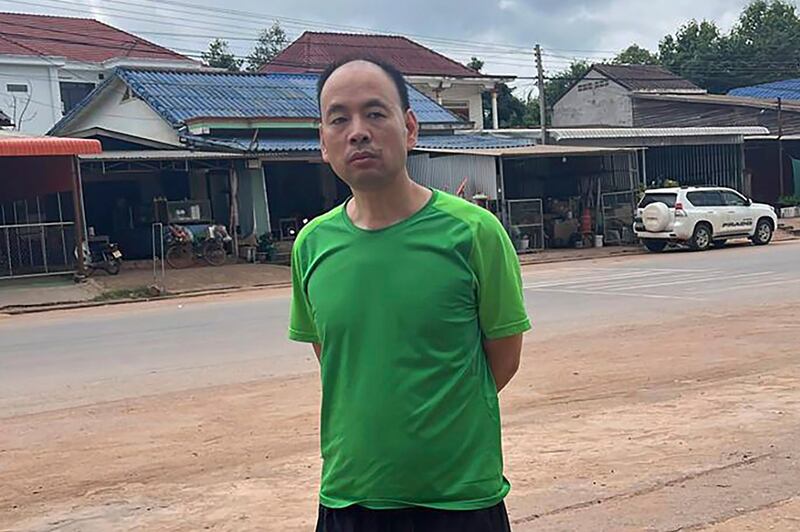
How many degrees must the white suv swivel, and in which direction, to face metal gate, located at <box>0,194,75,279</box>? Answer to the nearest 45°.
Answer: approximately 180°

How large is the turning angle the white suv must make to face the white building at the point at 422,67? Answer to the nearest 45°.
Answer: approximately 90° to its left

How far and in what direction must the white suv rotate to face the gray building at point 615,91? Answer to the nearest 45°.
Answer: approximately 45° to its left

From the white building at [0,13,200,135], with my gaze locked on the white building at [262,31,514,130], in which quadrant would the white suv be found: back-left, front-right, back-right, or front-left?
front-right

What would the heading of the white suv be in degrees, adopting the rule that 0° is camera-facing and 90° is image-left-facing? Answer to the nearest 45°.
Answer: approximately 225°

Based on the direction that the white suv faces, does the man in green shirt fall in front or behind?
behind

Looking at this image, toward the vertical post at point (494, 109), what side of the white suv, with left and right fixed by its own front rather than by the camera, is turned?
left

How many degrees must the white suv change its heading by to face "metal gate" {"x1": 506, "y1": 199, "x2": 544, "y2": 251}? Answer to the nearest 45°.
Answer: approximately 135° to its left

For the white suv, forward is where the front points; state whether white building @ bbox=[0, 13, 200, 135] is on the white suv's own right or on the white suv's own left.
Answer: on the white suv's own left

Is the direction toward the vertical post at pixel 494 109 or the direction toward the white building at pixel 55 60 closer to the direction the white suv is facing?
the vertical post

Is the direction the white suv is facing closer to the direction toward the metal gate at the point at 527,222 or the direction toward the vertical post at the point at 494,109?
the vertical post

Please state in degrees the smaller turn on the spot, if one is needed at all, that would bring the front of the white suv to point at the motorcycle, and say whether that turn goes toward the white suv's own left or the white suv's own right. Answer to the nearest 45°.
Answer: approximately 180°
